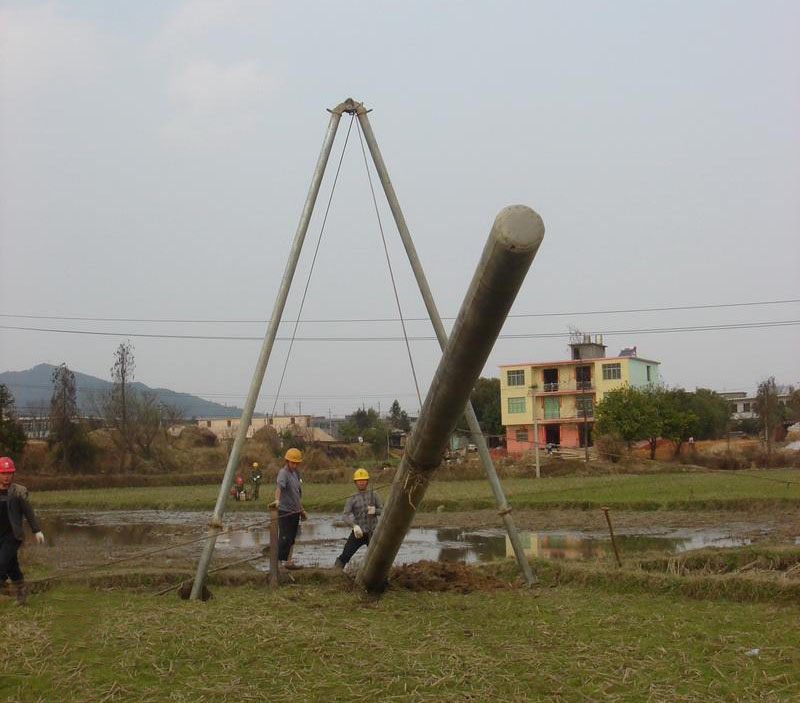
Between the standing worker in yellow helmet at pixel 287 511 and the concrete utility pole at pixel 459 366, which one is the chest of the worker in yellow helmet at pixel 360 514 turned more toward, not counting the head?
the concrete utility pole

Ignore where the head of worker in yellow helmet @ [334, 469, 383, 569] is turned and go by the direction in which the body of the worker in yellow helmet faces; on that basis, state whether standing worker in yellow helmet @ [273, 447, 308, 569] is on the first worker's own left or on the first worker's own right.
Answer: on the first worker's own right

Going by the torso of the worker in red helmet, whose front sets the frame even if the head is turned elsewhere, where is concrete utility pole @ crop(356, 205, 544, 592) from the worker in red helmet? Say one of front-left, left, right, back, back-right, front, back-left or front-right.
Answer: front-left

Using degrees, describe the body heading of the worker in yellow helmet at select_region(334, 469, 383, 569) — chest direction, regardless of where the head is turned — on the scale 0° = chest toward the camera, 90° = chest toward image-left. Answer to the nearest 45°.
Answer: approximately 0°

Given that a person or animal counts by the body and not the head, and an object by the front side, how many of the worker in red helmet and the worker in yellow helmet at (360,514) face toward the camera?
2

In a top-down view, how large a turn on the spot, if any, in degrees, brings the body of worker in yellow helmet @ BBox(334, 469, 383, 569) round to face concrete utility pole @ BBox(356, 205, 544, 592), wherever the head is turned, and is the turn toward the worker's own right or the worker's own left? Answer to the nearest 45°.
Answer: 0° — they already face it

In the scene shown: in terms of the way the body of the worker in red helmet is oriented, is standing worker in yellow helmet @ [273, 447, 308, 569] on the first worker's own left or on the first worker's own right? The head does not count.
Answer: on the first worker's own left

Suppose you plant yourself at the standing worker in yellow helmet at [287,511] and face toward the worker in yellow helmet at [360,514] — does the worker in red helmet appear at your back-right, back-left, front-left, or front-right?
back-right

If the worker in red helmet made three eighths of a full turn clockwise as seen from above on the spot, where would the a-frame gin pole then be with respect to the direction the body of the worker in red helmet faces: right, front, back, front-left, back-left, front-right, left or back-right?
back-right

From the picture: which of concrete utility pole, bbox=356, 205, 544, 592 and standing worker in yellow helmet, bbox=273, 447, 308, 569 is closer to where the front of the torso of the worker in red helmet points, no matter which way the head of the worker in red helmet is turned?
the concrete utility pole

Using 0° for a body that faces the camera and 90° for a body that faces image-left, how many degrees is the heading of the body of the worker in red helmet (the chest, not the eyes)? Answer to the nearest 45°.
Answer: approximately 0°

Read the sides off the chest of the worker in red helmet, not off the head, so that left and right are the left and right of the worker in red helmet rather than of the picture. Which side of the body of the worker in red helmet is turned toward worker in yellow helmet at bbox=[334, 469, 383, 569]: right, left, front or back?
left
